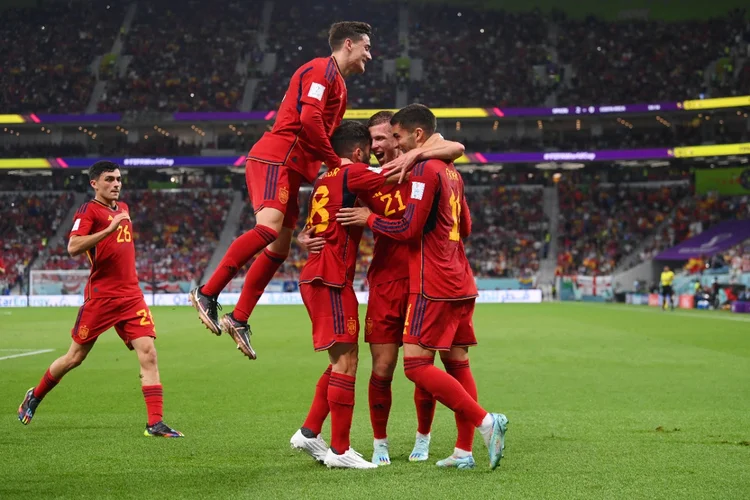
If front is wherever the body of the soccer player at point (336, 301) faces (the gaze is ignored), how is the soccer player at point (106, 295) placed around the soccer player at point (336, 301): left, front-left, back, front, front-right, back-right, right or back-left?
back-left

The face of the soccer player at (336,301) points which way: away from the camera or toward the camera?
away from the camera

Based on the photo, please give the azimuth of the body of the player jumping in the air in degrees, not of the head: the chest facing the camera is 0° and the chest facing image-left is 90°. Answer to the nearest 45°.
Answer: approximately 270°

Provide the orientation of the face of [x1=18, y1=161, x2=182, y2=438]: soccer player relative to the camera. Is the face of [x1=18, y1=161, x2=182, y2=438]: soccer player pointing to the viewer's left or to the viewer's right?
to the viewer's right

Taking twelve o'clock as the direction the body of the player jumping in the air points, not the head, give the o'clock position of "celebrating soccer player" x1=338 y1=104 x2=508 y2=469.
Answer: The celebrating soccer player is roughly at 1 o'clock from the player jumping in the air.

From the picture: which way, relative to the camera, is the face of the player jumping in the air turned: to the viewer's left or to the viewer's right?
to the viewer's right
